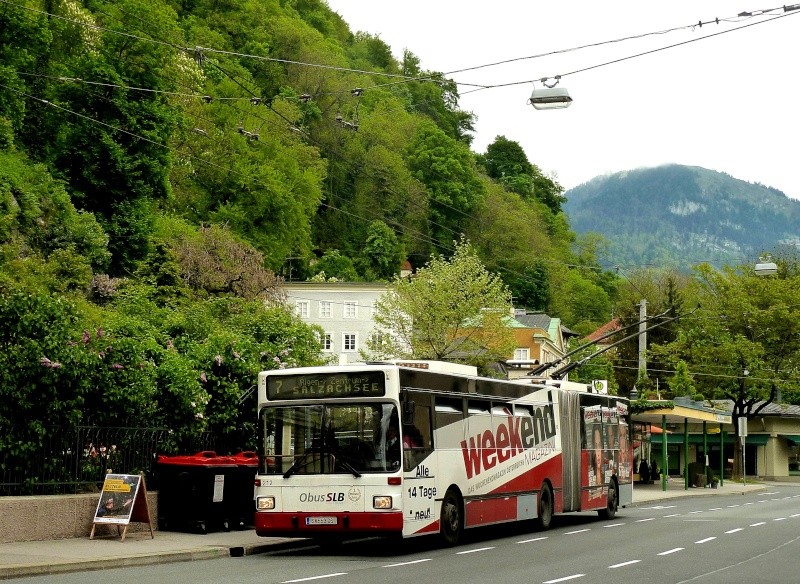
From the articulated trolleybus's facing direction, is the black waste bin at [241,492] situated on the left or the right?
on its right

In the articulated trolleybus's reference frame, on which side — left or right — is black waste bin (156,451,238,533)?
on its right

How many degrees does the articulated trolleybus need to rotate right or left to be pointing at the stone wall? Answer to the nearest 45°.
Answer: approximately 45° to its right

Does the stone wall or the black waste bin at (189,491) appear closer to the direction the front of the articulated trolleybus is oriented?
the stone wall

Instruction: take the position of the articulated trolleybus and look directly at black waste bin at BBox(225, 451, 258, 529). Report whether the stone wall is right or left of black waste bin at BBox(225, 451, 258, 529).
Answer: left

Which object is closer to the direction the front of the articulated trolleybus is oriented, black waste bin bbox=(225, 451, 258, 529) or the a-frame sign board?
the a-frame sign board
